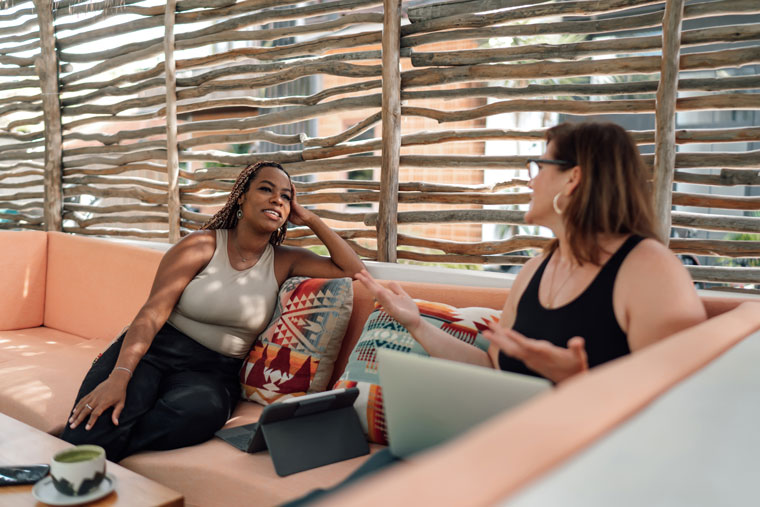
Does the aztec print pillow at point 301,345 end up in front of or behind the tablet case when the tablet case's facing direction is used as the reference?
in front

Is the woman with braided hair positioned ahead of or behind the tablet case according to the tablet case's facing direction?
ahead

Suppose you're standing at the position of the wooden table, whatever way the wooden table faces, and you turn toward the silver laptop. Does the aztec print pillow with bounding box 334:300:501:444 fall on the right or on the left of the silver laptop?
left

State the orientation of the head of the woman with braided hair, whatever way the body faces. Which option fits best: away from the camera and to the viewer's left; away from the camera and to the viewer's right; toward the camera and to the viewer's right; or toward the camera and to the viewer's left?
toward the camera and to the viewer's right

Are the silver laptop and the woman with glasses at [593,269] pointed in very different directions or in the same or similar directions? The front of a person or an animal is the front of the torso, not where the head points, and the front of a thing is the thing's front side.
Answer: very different directions

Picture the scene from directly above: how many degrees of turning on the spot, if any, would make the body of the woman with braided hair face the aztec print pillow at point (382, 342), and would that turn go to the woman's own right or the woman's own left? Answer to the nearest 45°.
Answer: approximately 45° to the woman's own left

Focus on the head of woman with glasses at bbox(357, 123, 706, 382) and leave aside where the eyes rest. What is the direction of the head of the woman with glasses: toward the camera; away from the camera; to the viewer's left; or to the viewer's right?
to the viewer's left

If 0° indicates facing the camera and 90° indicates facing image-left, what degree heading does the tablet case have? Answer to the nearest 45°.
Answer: approximately 135°

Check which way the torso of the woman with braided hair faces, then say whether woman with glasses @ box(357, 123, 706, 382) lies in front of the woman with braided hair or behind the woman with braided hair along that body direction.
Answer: in front
